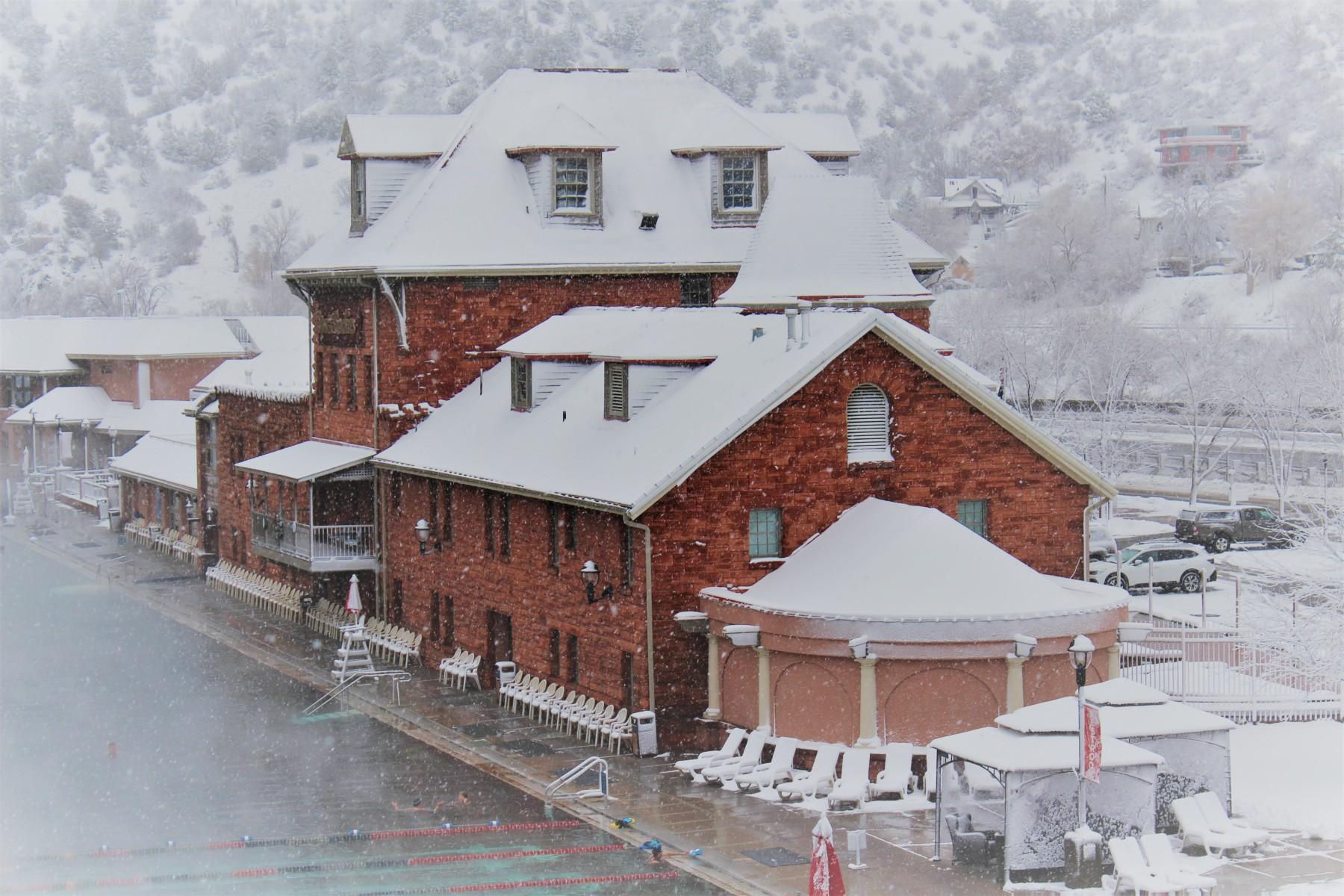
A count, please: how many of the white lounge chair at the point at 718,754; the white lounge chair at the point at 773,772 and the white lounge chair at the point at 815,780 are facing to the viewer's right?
0

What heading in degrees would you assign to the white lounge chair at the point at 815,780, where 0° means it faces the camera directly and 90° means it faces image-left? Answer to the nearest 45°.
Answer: approximately 45°

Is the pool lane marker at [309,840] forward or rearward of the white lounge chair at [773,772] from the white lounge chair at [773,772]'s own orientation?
forward

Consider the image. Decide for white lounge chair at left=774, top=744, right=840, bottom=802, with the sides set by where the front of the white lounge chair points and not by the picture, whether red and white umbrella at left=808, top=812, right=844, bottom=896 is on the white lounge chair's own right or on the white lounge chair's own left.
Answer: on the white lounge chair's own left

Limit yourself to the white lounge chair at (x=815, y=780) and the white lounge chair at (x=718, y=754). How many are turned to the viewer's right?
0

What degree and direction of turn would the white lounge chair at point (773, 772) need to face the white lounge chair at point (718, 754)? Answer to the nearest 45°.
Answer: approximately 90° to its right
